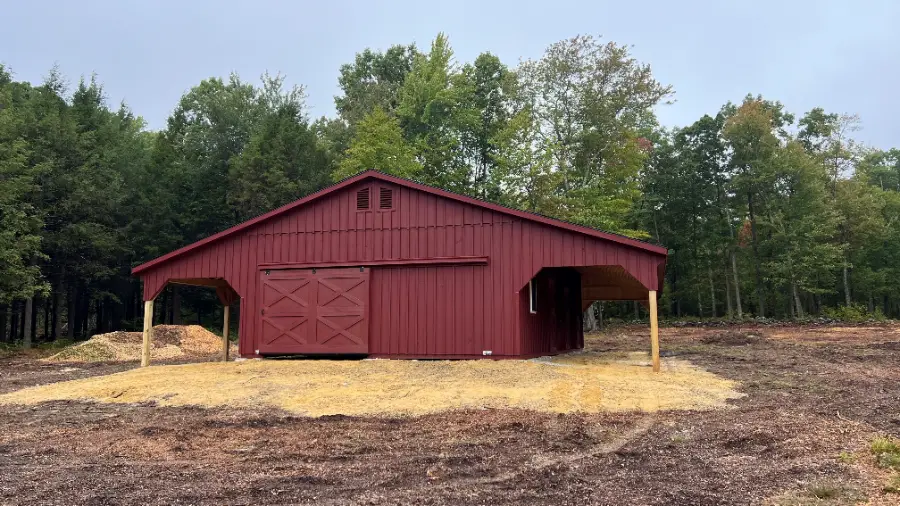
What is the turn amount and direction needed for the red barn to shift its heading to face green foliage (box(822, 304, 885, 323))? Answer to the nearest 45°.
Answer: approximately 135° to its left

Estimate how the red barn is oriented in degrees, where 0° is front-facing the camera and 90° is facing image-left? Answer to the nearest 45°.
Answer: approximately 0°

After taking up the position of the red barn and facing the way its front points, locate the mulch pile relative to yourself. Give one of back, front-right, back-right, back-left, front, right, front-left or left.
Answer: back-right
